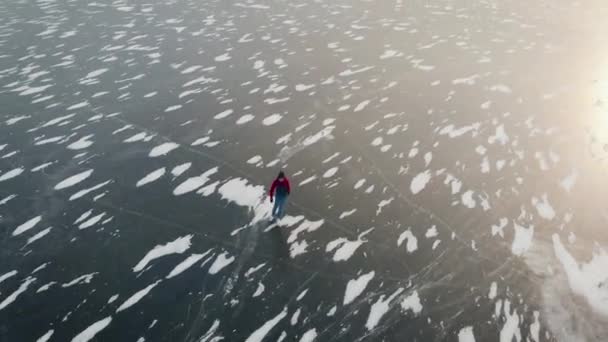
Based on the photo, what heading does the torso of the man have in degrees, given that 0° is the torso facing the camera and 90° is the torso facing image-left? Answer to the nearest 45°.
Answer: approximately 180°
